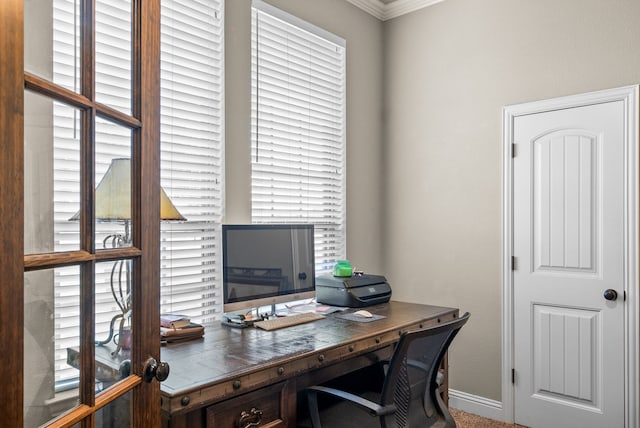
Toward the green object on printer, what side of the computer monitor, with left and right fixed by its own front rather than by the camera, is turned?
left

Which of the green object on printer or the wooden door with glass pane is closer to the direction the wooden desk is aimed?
the wooden door with glass pane

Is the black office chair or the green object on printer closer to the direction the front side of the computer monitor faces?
the black office chair

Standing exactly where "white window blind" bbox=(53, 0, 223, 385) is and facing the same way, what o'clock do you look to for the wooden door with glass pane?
The wooden door with glass pane is roughly at 2 o'clock from the white window blind.

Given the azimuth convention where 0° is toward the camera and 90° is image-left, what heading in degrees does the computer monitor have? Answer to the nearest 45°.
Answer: approximately 315°

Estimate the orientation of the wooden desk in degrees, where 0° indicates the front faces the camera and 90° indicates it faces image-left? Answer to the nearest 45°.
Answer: approximately 315°

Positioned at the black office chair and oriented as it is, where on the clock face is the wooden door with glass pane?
The wooden door with glass pane is roughly at 9 o'clock from the black office chair.

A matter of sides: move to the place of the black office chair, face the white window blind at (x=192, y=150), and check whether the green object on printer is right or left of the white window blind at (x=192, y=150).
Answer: right
